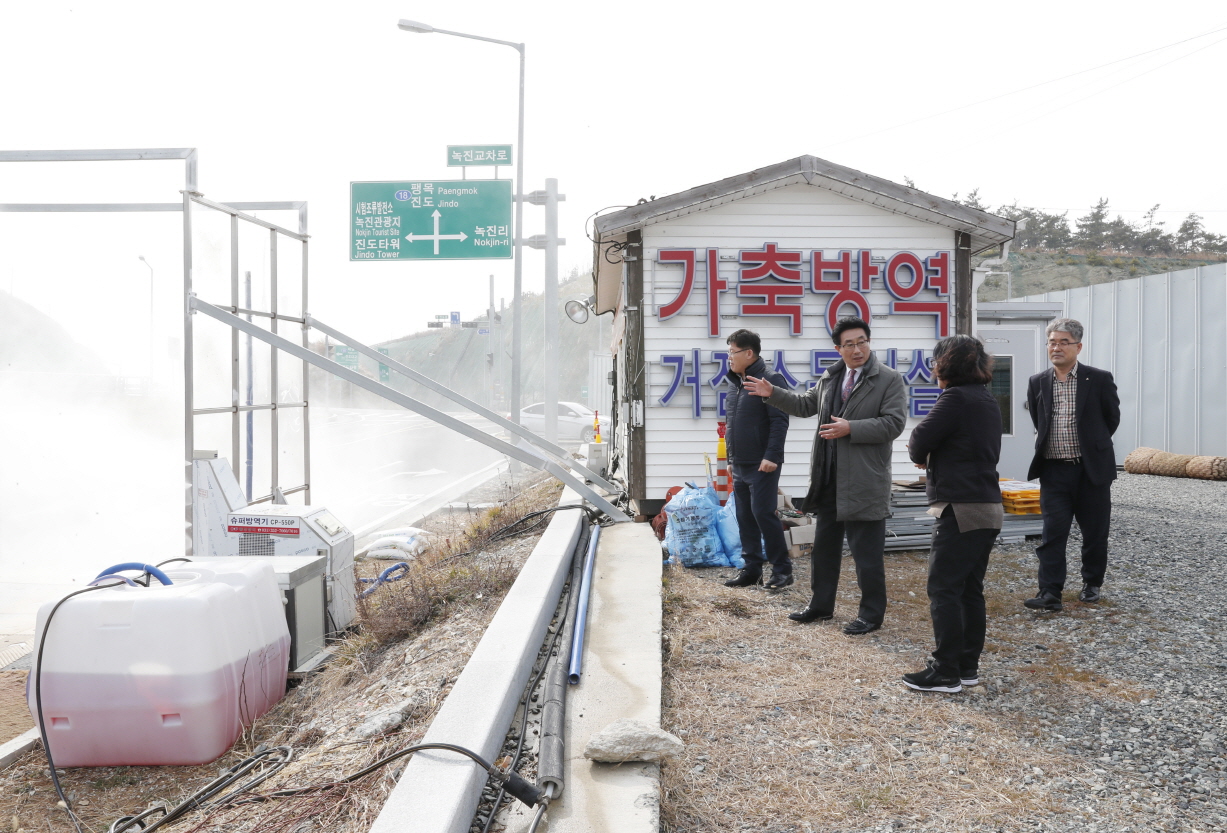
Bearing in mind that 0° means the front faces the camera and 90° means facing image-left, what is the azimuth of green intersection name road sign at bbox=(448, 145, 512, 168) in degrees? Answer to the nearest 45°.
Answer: approximately 0°

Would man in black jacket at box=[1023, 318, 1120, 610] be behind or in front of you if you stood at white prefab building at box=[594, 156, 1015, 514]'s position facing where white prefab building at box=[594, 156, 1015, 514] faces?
in front

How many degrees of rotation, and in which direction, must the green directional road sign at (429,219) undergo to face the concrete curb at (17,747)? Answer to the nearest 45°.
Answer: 0° — it already faces it

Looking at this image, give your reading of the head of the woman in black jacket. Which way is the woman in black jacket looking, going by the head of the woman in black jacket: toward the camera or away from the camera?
away from the camera

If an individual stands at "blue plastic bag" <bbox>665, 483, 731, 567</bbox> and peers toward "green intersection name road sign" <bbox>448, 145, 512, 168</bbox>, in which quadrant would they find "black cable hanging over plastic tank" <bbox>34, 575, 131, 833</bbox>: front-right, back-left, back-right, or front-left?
back-left

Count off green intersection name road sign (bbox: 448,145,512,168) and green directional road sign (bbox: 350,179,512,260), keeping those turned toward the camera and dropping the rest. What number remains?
2

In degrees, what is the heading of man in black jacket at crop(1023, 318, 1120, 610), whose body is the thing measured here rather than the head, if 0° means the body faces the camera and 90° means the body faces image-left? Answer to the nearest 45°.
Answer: approximately 45°

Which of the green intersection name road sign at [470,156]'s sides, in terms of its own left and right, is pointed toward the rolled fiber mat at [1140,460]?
front

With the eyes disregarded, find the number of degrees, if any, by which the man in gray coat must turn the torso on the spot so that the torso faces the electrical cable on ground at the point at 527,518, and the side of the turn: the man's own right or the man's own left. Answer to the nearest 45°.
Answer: approximately 90° to the man's own right

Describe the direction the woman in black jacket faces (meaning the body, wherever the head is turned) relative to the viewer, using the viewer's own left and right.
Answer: facing away from the viewer and to the left of the viewer
